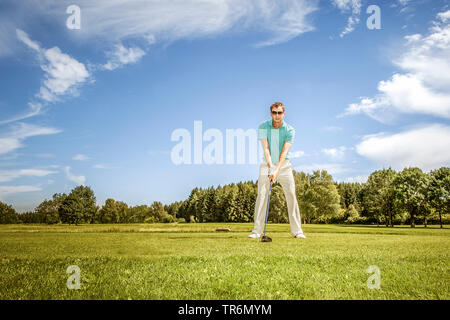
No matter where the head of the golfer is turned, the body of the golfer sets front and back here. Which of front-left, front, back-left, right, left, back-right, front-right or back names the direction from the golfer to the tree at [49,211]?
back-right

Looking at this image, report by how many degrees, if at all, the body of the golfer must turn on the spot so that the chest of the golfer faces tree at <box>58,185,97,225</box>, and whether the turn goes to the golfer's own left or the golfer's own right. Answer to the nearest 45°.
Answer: approximately 135° to the golfer's own right

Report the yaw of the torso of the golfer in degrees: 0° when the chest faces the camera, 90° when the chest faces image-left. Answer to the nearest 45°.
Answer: approximately 0°

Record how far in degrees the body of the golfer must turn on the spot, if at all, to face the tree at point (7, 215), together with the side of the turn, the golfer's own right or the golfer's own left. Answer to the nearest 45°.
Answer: approximately 135° to the golfer's own right
